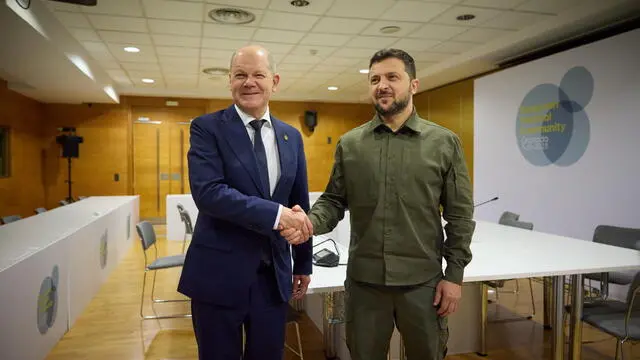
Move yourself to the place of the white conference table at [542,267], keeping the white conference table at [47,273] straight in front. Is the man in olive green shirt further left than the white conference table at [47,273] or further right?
left

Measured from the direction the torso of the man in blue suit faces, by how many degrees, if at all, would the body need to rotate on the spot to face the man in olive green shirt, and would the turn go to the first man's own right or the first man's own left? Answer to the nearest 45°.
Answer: approximately 45° to the first man's own left

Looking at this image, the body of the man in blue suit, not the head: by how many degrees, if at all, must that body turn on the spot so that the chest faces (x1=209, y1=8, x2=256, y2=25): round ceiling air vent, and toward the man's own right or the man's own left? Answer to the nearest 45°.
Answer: approximately 135° to the man's own left

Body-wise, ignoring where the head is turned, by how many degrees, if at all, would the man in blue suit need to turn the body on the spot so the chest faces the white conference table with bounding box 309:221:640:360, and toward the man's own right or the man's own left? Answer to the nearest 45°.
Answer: approximately 90° to the man's own left

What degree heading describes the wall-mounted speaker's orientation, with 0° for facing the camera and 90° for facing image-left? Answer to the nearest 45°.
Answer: approximately 0°

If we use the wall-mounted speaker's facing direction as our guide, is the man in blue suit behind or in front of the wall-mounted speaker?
in front

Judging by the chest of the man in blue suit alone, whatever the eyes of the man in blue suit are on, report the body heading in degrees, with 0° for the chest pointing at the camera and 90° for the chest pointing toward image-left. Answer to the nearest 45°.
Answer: approximately 315°

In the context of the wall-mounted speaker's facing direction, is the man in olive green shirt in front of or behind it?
in front
